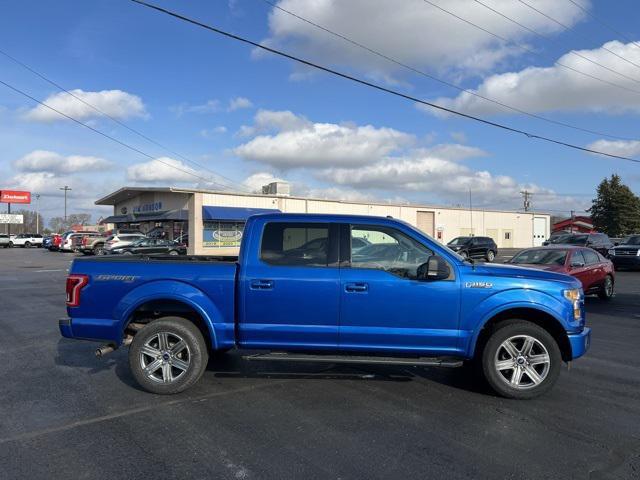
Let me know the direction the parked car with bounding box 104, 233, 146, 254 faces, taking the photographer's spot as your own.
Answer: facing the viewer and to the left of the viewer

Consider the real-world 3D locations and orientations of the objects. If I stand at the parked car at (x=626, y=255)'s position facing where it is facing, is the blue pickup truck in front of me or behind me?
in front

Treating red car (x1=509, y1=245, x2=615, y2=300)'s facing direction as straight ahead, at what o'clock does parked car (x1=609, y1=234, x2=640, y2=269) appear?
The parked car is roughly at 5 o'clock from the red car.

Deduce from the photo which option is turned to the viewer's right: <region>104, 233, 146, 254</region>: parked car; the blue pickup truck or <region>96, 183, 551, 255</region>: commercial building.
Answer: the blue pickup truck

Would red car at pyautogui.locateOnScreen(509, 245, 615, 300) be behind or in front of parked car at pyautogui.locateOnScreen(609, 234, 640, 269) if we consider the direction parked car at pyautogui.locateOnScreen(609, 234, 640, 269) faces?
in front

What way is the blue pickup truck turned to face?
to the viewer's right

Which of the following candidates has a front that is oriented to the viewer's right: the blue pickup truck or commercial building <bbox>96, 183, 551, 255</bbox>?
the blue pickup truck

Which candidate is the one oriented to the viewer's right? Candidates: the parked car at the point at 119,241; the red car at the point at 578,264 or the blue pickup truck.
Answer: the blue pickup truck

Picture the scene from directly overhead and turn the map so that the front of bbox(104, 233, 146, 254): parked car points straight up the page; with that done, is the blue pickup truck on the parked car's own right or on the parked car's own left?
on the parked car's own left

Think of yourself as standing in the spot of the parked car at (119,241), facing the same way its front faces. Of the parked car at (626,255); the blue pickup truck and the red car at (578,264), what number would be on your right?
0

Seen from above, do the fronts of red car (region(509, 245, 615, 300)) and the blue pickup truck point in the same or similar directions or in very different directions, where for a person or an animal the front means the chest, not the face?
very different directions

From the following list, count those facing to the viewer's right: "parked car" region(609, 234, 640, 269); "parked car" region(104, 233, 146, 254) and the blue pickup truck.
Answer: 1

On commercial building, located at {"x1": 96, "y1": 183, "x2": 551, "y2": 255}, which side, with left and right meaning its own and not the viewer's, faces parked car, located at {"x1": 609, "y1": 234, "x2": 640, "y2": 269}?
left

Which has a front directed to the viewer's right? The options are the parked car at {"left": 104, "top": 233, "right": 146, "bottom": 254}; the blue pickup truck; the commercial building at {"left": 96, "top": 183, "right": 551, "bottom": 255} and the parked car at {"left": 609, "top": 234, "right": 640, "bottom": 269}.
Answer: the blue pickup truck

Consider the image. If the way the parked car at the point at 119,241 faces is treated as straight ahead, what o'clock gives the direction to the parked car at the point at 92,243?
the parked car at the point at 92,243 is roughly at 4 o'clock from the parked car at the point at 119,241.

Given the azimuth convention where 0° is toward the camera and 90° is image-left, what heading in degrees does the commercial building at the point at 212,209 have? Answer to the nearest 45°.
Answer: approximately 45°

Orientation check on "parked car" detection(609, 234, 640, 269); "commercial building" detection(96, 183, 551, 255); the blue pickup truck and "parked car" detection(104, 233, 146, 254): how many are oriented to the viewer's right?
1
